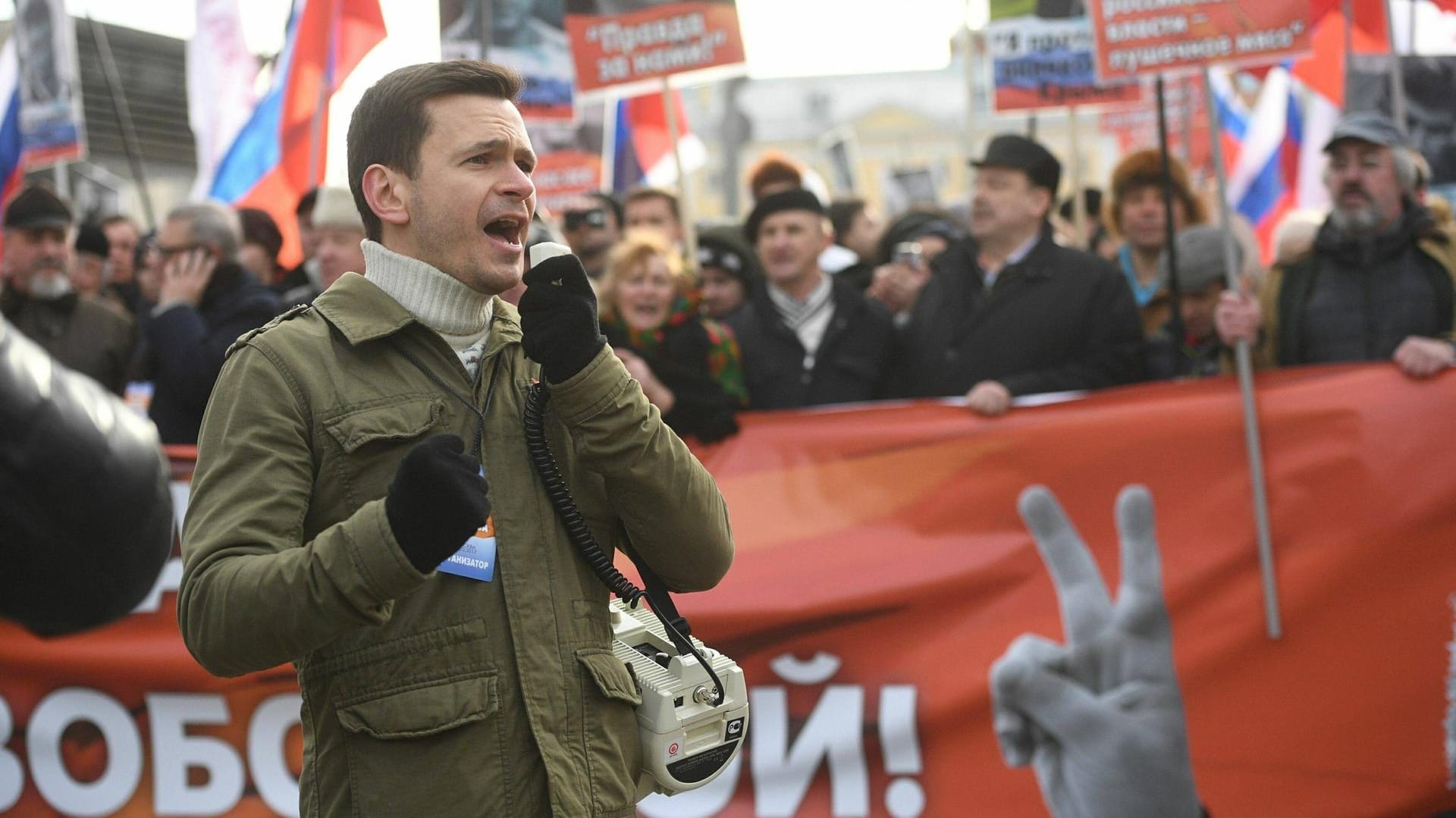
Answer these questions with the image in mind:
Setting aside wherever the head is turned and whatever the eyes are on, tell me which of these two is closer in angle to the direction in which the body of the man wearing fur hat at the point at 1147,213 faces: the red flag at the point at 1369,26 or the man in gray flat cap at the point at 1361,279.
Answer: the man in gray flat cap

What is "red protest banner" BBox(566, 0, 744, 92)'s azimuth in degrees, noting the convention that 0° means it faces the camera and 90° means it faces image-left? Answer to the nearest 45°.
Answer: approximately 0°

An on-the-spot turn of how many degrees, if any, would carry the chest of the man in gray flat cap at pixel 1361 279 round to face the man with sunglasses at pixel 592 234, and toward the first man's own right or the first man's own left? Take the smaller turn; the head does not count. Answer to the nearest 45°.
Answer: approximately 90° to the first man's own right

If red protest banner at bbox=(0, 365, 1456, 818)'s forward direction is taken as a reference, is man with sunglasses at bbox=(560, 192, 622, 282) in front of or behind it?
behind

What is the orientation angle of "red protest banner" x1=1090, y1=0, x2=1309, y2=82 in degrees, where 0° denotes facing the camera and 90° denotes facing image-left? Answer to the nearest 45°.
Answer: approximately 0°

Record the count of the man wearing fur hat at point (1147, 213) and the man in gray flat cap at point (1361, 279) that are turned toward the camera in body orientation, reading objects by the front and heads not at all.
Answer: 2

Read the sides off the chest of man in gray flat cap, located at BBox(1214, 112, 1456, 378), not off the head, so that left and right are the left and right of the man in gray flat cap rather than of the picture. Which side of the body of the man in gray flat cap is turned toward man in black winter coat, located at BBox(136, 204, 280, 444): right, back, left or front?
right

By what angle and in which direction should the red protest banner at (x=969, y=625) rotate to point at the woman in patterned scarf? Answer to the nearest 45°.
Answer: approximately 135° to its right
